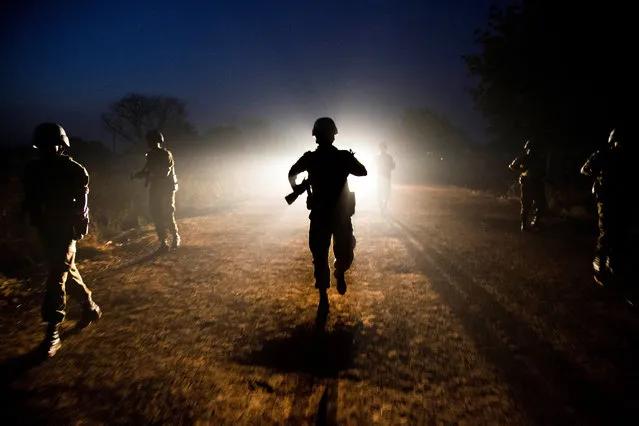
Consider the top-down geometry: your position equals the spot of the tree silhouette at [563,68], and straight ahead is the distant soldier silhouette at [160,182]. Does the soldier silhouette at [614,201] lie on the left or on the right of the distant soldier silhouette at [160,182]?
left

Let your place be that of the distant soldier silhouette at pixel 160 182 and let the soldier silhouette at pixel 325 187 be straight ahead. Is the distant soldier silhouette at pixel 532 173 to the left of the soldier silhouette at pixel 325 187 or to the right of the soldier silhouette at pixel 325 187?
left

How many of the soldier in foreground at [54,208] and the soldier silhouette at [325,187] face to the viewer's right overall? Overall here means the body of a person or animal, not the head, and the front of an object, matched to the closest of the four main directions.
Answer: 0
